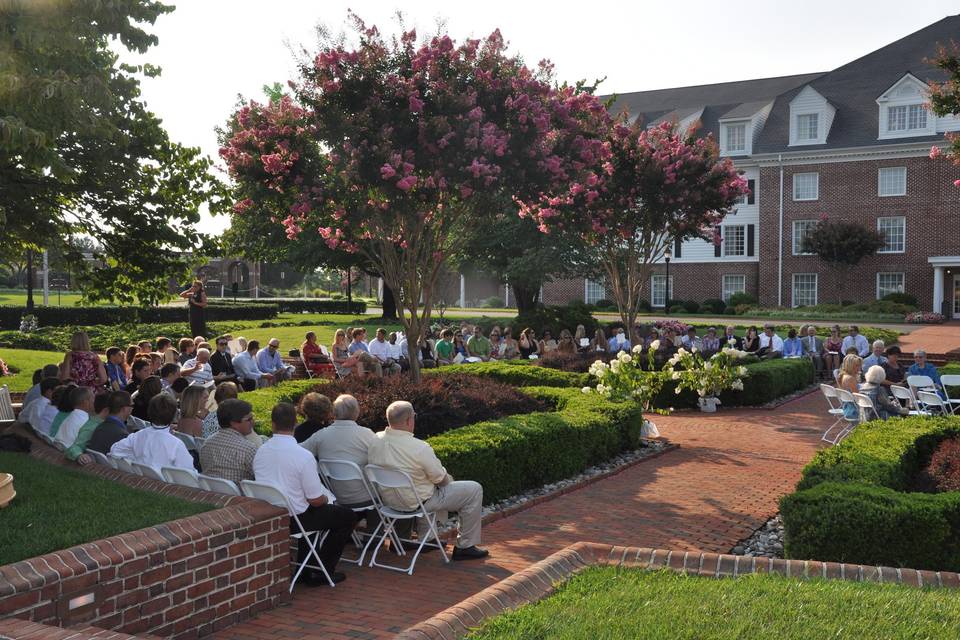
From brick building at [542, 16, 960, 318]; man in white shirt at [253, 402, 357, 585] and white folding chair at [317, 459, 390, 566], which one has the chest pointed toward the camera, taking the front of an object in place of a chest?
the brick building

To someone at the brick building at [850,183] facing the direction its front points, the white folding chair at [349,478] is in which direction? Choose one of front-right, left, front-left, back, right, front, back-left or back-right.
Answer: front

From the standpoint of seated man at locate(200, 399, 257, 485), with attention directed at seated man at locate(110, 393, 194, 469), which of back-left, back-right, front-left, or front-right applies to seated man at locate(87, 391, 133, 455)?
front-right

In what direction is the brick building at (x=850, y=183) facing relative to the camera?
toward the camera

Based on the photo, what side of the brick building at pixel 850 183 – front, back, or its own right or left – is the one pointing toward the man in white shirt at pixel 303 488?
front

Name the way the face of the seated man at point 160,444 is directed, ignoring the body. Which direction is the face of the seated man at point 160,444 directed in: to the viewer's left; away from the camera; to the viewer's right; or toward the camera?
away from the camera

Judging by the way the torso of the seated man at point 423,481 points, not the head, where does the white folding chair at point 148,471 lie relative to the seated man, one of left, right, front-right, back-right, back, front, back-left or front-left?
back-left

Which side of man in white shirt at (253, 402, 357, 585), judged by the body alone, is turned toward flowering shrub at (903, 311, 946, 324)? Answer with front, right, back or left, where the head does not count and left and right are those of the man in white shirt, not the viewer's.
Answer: front

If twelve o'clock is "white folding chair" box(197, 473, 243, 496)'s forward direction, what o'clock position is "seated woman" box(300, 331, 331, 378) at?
The seated woman is roughly at 11 o'clock from the white folding chair.

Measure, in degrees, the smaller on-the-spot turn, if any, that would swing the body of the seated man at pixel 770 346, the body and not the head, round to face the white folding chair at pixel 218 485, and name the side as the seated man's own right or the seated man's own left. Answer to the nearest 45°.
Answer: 0° — they already face it

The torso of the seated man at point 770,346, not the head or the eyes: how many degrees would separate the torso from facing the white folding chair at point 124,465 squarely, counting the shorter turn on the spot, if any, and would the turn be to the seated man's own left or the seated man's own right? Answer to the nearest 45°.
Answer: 0° — they already face it

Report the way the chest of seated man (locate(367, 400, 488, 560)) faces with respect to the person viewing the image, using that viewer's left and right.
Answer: facing away from the viewer and to the right of the viewer

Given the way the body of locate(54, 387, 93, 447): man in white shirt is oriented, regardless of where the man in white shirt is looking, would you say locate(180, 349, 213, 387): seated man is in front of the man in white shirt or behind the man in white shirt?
in front

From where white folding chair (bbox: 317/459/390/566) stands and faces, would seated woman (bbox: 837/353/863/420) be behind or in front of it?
in front

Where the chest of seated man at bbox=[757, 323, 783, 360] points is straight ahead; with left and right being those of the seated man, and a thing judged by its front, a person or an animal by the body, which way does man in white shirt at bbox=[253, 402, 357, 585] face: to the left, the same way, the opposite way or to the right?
the opposite way

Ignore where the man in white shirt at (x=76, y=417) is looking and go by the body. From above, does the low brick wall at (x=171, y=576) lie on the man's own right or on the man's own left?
on the man's own right

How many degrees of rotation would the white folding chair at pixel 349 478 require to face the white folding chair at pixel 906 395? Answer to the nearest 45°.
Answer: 0° — it already faces it
